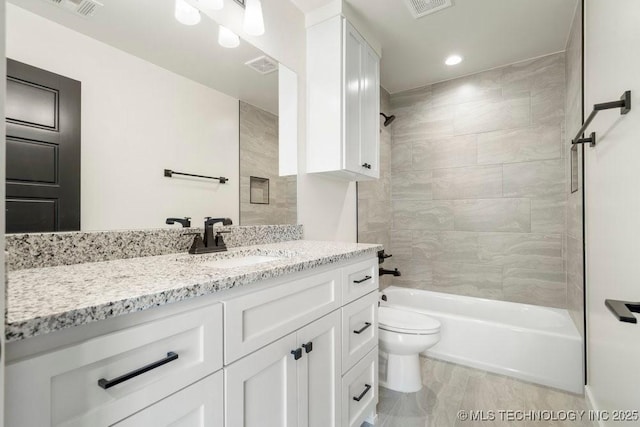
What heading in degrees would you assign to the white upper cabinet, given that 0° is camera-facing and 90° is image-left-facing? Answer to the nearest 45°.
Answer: approximately 315°

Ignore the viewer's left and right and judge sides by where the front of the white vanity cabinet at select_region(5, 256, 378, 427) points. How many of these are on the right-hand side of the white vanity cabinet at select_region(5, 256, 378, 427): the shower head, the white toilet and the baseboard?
0

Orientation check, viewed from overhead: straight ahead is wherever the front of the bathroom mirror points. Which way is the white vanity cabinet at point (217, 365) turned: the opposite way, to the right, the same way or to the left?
the same way

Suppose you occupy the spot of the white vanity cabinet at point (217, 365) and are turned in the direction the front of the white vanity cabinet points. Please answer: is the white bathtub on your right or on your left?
on your left

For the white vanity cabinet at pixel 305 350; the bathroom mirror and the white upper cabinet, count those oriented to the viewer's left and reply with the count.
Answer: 0

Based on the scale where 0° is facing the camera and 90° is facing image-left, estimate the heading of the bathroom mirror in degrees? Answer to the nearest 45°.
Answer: approximately 315°

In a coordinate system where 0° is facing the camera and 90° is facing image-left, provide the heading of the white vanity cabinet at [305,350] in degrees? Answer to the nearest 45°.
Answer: approximately 315°

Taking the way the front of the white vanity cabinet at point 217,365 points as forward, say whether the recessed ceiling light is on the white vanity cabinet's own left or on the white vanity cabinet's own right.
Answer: on the white vanity cabinet's own left

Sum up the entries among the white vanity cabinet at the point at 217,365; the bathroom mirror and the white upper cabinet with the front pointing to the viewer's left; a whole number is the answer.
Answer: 0

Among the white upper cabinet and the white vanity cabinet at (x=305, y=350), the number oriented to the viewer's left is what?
0

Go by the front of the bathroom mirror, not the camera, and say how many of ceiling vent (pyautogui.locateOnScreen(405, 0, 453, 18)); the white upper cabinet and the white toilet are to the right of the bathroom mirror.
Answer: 0

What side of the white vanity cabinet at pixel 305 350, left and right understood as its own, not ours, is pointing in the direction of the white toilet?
left

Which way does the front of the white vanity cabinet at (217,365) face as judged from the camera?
facing the viewer and to the right of the viewer

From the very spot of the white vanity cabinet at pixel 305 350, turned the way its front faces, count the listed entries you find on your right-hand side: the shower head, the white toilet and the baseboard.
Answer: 0

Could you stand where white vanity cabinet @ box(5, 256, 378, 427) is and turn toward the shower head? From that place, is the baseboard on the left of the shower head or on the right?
right
